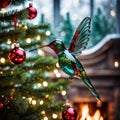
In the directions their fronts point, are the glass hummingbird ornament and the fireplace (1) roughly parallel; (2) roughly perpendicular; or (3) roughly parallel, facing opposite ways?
roughly perpendicular

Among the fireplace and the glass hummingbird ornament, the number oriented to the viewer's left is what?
1

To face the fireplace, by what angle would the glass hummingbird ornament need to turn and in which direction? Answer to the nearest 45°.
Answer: approximately 90° to its right

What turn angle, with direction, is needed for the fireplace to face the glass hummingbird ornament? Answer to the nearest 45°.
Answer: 0° — it already faces it

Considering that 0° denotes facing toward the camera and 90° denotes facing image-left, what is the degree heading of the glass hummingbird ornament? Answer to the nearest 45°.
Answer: approximately 90°

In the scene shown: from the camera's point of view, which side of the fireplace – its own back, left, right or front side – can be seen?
front
